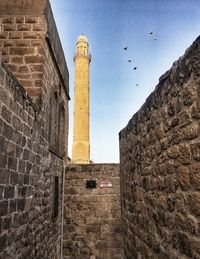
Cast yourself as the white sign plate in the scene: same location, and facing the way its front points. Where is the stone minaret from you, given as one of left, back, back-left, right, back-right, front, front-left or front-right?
back

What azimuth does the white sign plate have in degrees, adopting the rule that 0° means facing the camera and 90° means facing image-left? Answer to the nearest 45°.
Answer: approximately 0°
